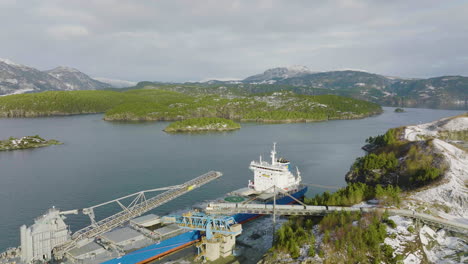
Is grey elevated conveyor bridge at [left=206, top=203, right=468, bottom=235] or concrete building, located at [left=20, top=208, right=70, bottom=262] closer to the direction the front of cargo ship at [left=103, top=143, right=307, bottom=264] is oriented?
the concrete building

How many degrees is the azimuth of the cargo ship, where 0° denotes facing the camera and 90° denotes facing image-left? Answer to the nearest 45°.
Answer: approximately 45°

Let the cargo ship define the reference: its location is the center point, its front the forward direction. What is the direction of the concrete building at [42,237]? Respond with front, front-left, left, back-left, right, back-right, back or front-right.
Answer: front
